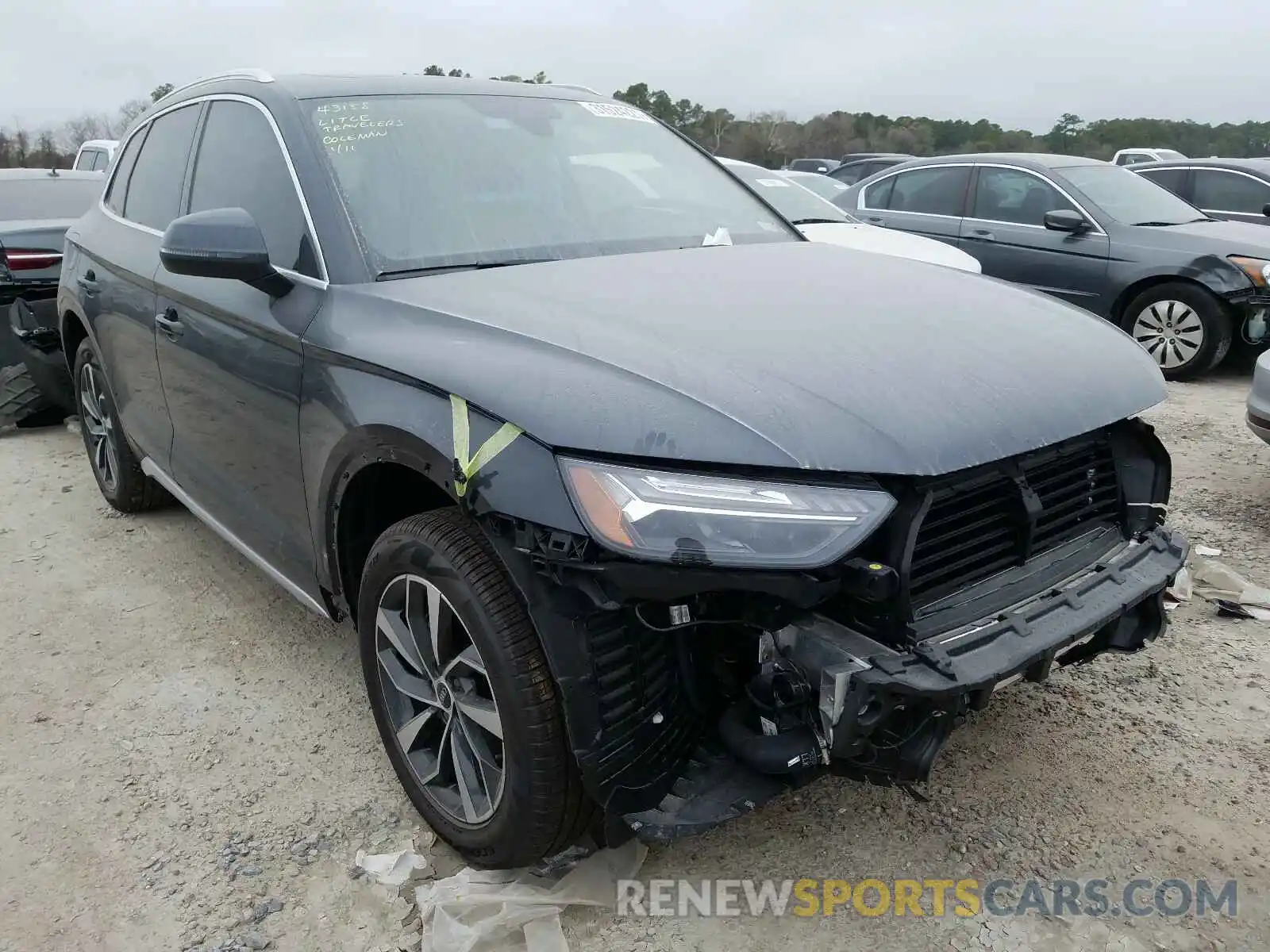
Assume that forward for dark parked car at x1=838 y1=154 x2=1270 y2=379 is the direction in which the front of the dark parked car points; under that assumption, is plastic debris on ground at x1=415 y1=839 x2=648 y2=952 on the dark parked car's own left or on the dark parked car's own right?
on the dark parked car's own right

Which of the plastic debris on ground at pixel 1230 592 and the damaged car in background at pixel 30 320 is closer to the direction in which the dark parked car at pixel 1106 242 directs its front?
the plastic debris on ground

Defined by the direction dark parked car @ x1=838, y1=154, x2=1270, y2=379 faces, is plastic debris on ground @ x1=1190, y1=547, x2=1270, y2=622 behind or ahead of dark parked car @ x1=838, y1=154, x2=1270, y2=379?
ahead

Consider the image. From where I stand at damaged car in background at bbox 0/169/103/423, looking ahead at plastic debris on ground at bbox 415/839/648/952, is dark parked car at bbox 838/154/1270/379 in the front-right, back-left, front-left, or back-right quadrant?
front-left

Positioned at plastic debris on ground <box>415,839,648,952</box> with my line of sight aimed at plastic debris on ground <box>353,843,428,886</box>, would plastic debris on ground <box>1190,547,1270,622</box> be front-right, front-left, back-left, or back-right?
back-right

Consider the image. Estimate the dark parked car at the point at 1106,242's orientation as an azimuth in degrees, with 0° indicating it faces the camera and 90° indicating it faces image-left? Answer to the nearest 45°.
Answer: approximately 315°

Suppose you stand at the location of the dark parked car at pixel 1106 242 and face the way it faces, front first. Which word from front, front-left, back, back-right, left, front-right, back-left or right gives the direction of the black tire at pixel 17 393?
right

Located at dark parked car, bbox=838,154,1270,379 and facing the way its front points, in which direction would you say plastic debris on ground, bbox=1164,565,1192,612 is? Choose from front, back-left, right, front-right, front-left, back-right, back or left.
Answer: front-right

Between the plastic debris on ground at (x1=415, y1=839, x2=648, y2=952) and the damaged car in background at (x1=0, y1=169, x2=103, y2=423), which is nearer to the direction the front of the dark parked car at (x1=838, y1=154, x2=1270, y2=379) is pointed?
the plastic debris on ground
